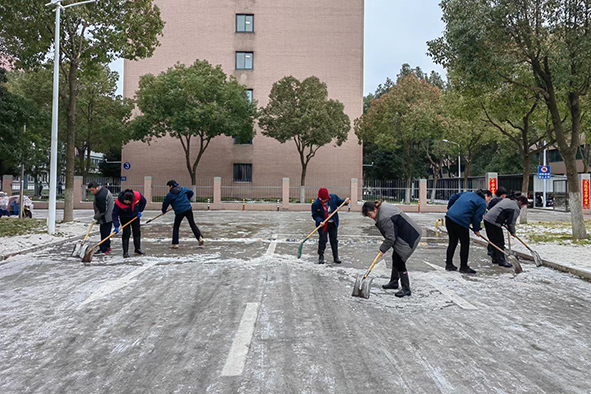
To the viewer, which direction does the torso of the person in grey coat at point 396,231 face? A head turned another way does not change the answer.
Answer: to the viewer's left

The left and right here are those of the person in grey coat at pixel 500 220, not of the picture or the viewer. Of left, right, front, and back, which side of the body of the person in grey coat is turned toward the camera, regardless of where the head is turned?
right

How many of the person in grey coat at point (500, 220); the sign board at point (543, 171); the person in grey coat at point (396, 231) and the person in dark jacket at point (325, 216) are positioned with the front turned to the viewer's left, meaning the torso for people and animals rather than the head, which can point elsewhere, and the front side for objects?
1

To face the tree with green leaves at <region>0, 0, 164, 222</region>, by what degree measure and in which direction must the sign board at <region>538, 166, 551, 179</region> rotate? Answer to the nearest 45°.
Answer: approximately 45° to its right

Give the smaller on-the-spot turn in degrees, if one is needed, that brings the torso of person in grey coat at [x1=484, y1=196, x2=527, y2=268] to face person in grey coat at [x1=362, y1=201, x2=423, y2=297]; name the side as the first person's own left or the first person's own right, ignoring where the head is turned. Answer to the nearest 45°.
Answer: approximately 90° to the first person's own right

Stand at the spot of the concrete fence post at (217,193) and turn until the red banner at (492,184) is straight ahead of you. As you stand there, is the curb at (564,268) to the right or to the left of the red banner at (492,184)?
right

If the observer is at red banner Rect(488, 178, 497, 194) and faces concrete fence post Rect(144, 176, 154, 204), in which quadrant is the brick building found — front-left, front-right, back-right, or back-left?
front-right

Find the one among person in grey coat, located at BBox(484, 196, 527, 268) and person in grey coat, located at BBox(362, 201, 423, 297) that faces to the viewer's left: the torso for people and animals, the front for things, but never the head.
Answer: person in grey coat, located at BBox(362, 201, 423, 297)

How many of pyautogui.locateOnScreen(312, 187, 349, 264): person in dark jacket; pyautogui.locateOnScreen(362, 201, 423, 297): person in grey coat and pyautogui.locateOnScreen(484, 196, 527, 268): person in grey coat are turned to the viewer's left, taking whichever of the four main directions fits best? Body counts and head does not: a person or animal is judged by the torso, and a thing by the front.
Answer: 1

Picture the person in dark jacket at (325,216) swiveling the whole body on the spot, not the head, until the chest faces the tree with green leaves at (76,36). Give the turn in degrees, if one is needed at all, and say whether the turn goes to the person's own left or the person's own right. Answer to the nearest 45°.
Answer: approximately 135° to the person's own right

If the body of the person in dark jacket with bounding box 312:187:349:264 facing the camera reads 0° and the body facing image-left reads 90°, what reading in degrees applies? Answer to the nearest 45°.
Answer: approximately 0°

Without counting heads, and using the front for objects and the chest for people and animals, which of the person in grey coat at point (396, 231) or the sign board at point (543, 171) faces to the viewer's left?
the person in grey coat

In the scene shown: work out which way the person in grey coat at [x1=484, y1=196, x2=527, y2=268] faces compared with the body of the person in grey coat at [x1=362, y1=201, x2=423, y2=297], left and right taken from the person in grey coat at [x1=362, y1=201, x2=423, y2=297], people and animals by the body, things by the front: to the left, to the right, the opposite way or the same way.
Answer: the opposite way

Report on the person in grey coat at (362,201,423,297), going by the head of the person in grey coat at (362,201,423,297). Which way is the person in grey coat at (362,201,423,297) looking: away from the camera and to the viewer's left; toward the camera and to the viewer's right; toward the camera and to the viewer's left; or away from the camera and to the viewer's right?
toward the camera and to the viewer's left

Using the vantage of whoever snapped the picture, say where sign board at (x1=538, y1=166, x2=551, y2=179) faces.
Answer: facing the viewer
